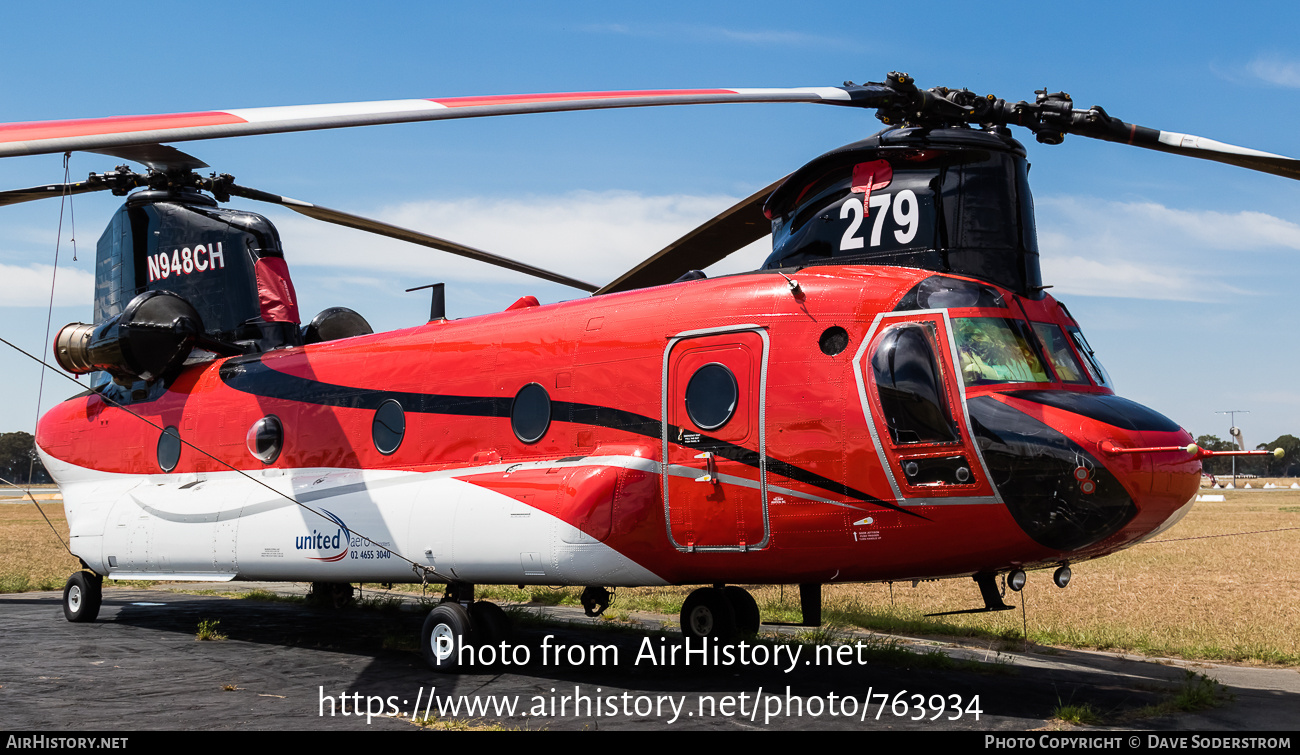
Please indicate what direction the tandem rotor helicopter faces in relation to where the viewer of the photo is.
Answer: facing the viewer and to the right of the viewer
